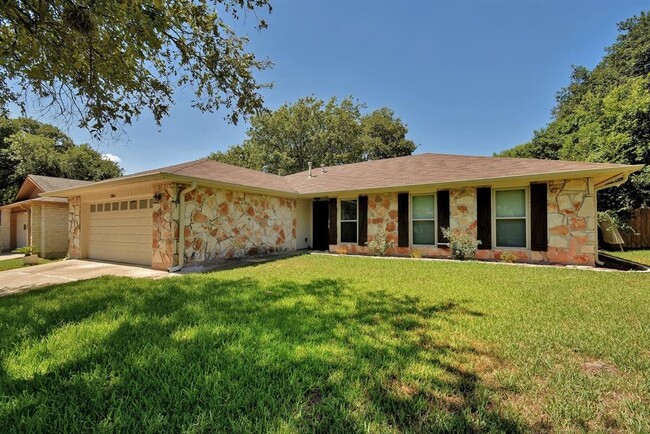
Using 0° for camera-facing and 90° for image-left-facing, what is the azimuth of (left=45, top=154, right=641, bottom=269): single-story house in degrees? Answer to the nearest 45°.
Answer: approximately 45°

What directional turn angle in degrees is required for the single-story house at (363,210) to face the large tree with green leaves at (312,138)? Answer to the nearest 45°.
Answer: approximately 135° to its right

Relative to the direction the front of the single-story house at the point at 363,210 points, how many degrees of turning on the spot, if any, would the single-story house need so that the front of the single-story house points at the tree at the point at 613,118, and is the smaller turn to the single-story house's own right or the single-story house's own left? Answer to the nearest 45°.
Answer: approximately 180°

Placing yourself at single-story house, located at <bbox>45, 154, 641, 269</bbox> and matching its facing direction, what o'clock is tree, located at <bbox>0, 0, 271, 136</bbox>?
The tree is roughly at 12 o'clock from the single-story house.

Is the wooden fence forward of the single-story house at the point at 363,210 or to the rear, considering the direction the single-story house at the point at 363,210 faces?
to the rear
